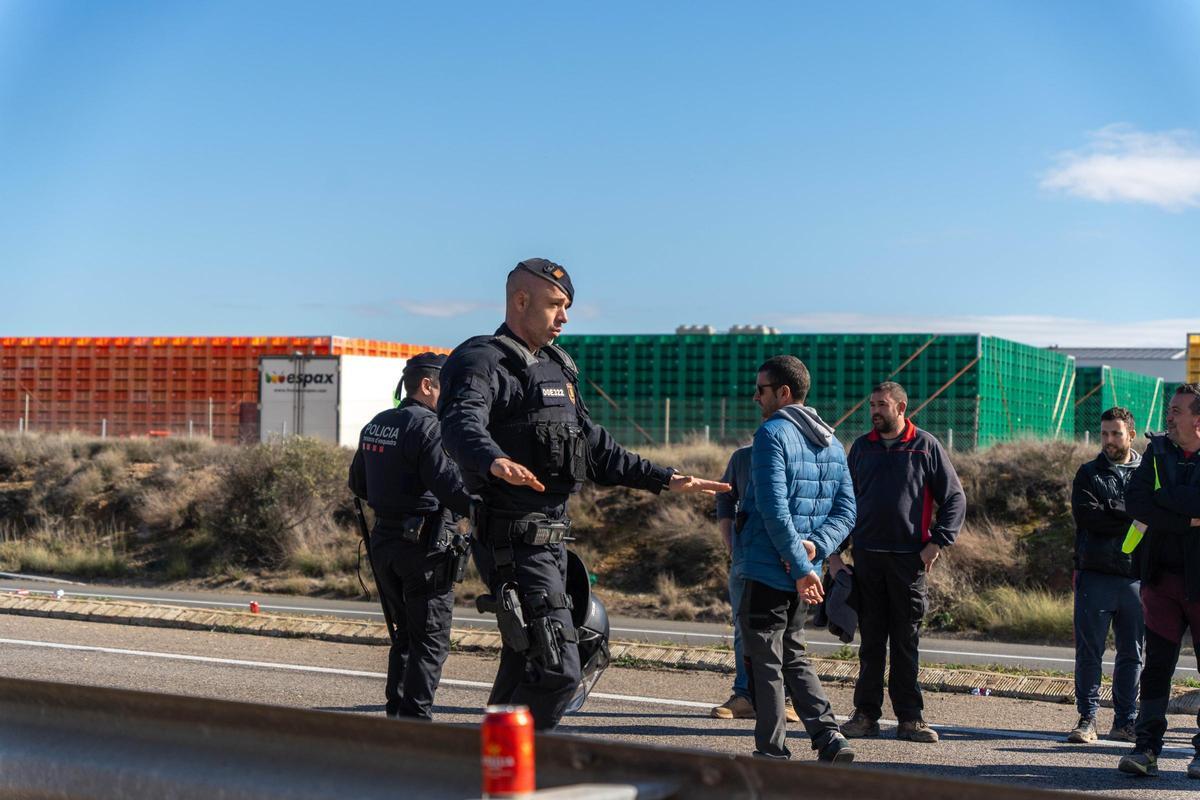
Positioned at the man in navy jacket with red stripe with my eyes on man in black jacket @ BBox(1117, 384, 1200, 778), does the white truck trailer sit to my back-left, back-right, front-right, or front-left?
back-left

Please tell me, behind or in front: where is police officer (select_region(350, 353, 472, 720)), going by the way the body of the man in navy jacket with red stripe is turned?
in front

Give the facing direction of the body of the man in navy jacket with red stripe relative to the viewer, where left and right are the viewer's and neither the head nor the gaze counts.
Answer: facing the viewer and to the left of the viewer

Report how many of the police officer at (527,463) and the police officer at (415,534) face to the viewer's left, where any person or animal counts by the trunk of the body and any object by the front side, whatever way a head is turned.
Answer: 0

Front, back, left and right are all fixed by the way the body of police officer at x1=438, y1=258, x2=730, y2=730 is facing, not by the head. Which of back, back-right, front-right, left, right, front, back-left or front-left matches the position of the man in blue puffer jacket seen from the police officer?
left

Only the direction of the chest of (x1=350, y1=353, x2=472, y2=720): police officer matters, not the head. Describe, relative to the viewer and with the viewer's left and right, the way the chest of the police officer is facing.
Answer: facing away from the viewer and to the right of the viewer

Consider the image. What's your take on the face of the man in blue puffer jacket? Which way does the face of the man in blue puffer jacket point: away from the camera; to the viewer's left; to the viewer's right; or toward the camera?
to the viewer's left

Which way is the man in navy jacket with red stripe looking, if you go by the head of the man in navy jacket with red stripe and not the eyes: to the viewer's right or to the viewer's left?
to the viewer's left

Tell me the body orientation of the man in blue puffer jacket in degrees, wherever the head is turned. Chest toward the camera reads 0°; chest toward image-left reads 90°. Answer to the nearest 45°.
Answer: approximately 135°

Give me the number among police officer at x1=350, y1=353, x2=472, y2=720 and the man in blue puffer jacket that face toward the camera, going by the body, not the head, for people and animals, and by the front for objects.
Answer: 0

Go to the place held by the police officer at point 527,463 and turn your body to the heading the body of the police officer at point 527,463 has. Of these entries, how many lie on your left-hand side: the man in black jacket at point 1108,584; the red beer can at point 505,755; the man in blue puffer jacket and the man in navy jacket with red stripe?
3

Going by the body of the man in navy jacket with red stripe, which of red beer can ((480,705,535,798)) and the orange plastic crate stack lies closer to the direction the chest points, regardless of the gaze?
the red beer can

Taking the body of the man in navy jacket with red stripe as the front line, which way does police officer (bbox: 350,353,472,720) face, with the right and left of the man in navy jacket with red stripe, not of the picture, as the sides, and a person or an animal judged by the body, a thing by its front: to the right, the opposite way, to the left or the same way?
the opposite way

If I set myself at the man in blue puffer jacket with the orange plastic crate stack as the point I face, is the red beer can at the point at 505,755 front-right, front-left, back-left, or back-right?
back-left
